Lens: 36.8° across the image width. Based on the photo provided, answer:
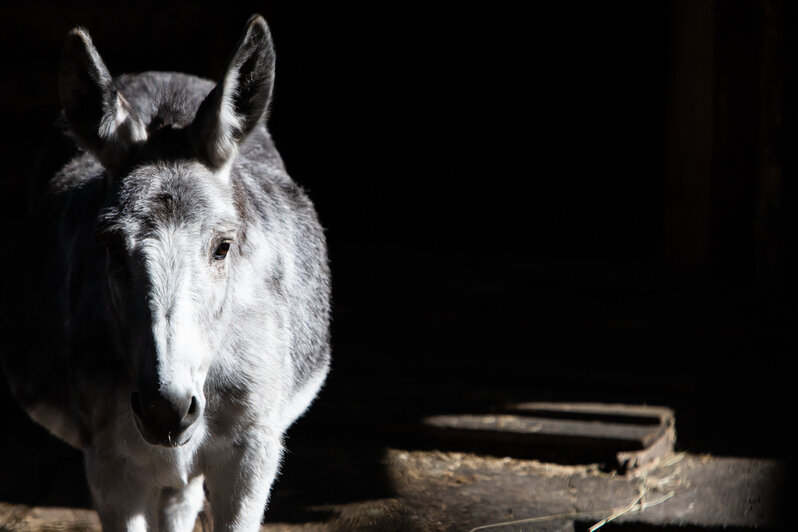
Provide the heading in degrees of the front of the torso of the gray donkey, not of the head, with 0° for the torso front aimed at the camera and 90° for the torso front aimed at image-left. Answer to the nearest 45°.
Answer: approximately 0°

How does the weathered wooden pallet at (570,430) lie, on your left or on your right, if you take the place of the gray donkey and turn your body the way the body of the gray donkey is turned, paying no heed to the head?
on your left
